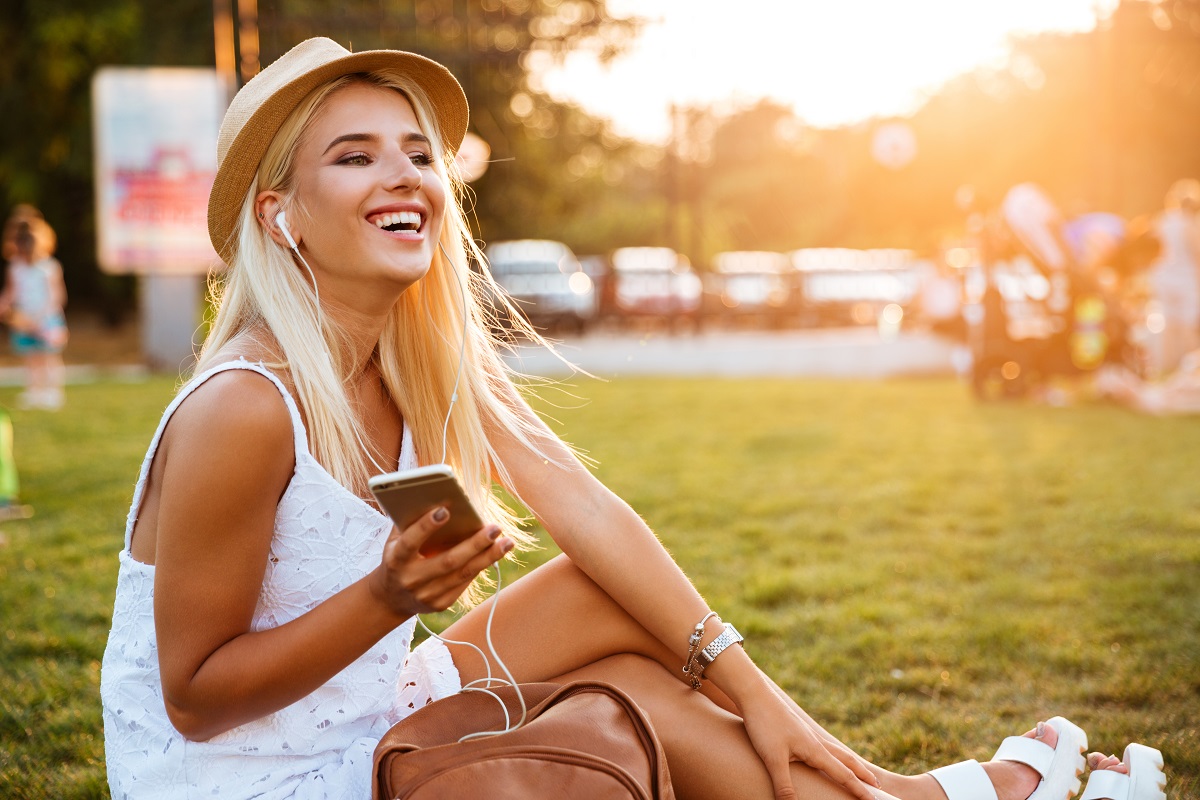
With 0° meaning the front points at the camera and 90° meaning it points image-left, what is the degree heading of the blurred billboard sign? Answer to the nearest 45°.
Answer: approximately 0°

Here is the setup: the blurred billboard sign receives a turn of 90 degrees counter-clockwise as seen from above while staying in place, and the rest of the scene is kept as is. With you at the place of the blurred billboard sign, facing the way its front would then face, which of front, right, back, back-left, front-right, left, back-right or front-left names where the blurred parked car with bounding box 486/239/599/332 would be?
front-left

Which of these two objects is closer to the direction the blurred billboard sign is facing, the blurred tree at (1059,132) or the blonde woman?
the blonde woman

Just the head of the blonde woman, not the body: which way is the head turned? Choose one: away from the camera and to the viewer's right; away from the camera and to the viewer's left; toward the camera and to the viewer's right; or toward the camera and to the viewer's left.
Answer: toward the camera and to the viewer's right

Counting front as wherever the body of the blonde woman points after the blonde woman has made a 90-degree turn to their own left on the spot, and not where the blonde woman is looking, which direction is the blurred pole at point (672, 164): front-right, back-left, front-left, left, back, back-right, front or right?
front-left

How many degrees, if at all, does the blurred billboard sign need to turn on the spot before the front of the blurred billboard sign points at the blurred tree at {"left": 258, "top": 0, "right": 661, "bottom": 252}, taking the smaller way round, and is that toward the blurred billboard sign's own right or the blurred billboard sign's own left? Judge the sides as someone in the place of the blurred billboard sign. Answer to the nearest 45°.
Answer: approximately 135° to the blurred billboard sign's own left

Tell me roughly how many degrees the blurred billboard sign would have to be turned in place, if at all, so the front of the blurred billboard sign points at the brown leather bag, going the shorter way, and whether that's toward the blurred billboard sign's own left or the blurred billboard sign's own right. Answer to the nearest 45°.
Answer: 0° — it already faces it

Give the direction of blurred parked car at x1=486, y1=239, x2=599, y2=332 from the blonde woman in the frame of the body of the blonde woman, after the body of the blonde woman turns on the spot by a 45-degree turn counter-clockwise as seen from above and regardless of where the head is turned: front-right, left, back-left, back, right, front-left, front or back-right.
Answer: left
